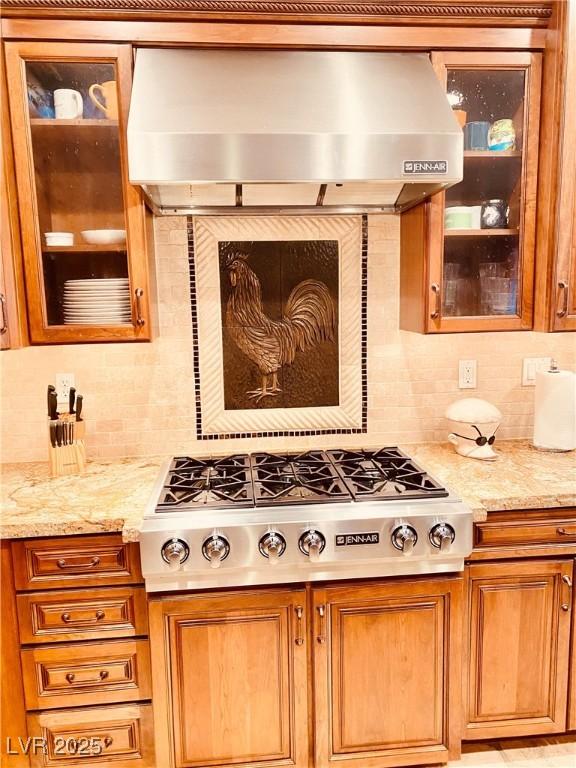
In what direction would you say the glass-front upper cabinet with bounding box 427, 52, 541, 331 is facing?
toward the camera

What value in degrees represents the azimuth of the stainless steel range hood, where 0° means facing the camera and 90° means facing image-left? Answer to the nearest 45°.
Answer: approximately 0°

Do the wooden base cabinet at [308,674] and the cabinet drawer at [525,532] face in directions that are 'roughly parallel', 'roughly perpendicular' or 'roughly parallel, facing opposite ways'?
roughly parallel

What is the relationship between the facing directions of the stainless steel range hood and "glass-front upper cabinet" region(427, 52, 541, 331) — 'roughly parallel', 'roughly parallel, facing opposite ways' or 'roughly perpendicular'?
roughly parallel

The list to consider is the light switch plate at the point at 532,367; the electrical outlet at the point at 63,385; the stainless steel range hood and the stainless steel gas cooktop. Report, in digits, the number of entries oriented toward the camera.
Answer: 4

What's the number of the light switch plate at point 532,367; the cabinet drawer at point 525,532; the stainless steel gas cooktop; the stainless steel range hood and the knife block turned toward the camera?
5

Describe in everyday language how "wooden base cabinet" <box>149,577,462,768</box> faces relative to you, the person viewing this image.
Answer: facing the viewer

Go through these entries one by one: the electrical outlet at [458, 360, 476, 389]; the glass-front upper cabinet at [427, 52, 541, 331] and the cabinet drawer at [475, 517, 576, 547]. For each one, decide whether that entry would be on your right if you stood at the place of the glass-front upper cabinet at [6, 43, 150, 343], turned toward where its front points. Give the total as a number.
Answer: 0

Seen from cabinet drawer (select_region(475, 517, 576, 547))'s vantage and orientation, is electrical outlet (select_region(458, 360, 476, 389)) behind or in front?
behind

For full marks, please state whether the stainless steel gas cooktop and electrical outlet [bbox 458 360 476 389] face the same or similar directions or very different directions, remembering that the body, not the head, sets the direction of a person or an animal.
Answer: same or similar directions
